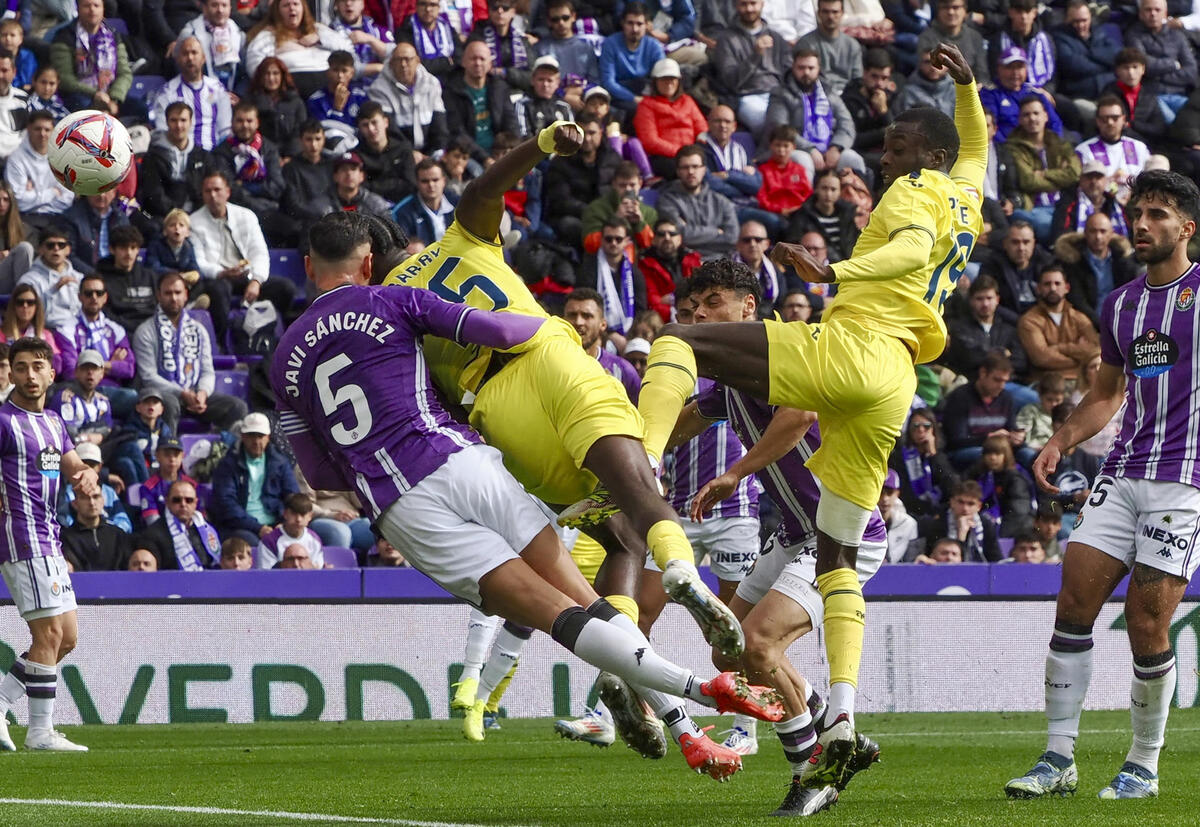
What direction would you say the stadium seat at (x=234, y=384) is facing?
toward the camera

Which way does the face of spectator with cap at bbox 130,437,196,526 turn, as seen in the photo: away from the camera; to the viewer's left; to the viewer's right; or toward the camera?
toward the camera

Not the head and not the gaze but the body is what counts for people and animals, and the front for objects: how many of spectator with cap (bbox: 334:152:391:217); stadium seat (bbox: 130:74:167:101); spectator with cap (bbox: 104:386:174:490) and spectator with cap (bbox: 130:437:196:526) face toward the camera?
4

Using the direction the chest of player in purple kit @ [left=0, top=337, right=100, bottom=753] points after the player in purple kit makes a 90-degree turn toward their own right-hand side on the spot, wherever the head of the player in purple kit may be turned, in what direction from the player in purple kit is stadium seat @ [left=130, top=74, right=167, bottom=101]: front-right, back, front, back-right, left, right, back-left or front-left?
back-right

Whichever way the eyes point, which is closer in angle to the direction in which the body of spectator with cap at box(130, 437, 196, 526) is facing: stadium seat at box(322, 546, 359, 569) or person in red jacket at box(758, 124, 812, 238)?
the stadium seat

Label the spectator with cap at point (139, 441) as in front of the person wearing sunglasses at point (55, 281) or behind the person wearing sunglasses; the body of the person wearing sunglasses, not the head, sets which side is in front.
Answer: in front

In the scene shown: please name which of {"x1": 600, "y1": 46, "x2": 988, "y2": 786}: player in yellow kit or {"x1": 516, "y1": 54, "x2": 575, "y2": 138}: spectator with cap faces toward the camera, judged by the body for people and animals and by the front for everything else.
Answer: the spectator with cap

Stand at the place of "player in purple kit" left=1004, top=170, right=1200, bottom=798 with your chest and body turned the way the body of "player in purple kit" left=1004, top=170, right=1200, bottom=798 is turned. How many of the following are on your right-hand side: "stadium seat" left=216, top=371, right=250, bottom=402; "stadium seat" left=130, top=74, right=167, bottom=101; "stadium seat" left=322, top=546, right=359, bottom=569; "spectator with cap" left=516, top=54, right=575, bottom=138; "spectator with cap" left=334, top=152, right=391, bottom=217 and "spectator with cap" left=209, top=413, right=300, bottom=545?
6

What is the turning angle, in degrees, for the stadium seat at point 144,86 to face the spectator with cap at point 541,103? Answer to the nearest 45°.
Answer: approximately 90° to its left

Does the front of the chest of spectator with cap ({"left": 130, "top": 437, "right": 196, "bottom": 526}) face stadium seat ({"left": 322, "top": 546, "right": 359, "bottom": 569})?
no

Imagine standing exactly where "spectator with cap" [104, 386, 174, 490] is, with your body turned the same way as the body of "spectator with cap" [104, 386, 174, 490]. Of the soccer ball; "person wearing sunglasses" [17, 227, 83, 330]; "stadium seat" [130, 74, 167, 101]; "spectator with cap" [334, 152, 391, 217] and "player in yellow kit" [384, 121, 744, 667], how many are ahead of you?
2

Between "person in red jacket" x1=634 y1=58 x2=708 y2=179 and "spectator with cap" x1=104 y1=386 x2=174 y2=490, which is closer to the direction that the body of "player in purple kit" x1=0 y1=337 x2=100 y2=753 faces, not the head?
the person in red jacket

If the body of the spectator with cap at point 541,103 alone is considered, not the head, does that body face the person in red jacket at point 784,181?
no

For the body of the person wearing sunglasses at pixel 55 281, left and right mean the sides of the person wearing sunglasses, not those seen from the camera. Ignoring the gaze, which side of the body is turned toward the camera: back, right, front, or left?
front

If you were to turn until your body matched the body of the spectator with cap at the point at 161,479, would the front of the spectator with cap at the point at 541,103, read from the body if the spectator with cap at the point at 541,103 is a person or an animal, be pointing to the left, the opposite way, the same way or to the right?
the same way

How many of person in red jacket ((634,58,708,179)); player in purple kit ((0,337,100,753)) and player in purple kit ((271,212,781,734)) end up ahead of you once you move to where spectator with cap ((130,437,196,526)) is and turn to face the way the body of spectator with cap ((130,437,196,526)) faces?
2

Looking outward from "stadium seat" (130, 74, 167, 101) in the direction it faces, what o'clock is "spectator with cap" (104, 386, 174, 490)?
The spectator with cap is roughly at 12 o'clock from the stadium seat.

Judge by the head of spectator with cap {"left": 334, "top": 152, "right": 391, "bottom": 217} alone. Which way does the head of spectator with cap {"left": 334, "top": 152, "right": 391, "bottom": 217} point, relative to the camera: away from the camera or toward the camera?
toward the camera

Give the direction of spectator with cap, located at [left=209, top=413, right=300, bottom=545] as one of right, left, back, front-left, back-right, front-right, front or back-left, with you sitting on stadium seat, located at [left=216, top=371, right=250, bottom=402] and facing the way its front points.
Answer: front

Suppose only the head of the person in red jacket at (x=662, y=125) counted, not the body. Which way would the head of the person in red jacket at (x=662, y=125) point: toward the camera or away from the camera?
toward the camera

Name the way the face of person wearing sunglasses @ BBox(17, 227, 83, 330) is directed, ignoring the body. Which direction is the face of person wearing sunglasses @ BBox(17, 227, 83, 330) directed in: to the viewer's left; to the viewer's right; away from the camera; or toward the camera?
toward the camera

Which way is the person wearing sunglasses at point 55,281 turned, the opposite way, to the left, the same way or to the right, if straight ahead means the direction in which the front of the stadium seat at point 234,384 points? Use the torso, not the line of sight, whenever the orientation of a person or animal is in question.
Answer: the same way

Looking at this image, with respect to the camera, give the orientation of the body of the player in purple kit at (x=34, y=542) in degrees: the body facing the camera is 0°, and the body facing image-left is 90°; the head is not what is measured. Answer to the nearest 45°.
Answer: approximately 315°

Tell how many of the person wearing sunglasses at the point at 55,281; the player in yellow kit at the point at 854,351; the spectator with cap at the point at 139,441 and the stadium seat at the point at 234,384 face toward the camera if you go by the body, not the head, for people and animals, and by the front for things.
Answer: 3
